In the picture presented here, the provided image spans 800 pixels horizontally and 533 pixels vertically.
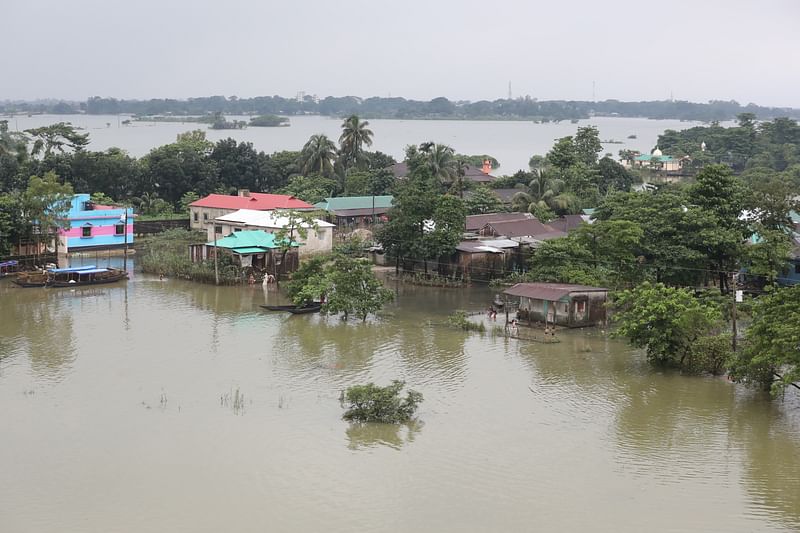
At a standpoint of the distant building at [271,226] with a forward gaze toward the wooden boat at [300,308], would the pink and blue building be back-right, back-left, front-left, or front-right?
back-right

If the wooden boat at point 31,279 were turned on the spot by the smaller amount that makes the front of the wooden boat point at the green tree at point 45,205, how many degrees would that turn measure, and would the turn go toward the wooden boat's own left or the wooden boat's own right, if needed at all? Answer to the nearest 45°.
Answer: approximately 90° to the wooden boat's own right

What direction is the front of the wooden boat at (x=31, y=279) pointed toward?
to the viewer's left

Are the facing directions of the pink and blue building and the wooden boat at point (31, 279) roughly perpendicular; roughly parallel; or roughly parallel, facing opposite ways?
roughly perpendicular

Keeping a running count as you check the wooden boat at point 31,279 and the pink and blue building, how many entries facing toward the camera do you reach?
1

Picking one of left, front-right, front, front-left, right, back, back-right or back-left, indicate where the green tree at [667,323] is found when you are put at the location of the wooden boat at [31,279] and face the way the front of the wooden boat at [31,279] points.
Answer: back-left

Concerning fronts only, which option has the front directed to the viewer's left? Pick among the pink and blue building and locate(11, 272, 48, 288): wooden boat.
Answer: the wooden boat

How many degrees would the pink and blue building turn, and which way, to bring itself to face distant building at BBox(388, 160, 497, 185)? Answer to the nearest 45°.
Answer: approximately 135° to its left

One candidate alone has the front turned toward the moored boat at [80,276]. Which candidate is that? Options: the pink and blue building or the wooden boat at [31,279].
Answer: the pink and blue building

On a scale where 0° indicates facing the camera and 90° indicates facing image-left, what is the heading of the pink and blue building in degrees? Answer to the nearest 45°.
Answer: approximately 0°

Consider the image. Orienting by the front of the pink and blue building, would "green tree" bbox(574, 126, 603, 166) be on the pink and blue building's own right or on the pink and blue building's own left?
on the pink and blue building's own left
